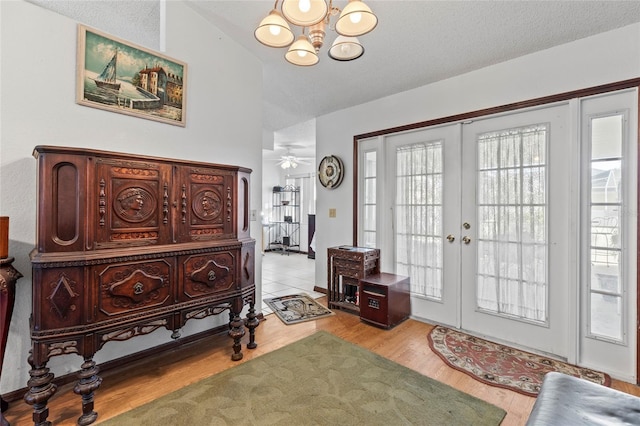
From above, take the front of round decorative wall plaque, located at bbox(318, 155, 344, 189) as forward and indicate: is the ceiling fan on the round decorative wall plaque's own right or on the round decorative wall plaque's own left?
on the round decorative wall plaque's own right

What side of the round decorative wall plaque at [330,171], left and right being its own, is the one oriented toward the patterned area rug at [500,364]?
left

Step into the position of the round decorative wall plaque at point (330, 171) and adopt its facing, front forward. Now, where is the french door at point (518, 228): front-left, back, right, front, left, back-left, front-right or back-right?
left

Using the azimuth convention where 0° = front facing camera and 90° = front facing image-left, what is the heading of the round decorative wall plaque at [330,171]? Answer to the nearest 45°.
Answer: approximately 45°

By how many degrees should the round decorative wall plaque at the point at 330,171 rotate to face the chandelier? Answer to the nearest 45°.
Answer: approximately 45° to its left

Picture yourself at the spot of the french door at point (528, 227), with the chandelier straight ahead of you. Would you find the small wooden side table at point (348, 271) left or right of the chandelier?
right

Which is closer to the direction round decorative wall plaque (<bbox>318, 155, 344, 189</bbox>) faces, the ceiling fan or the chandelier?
the chandelier
